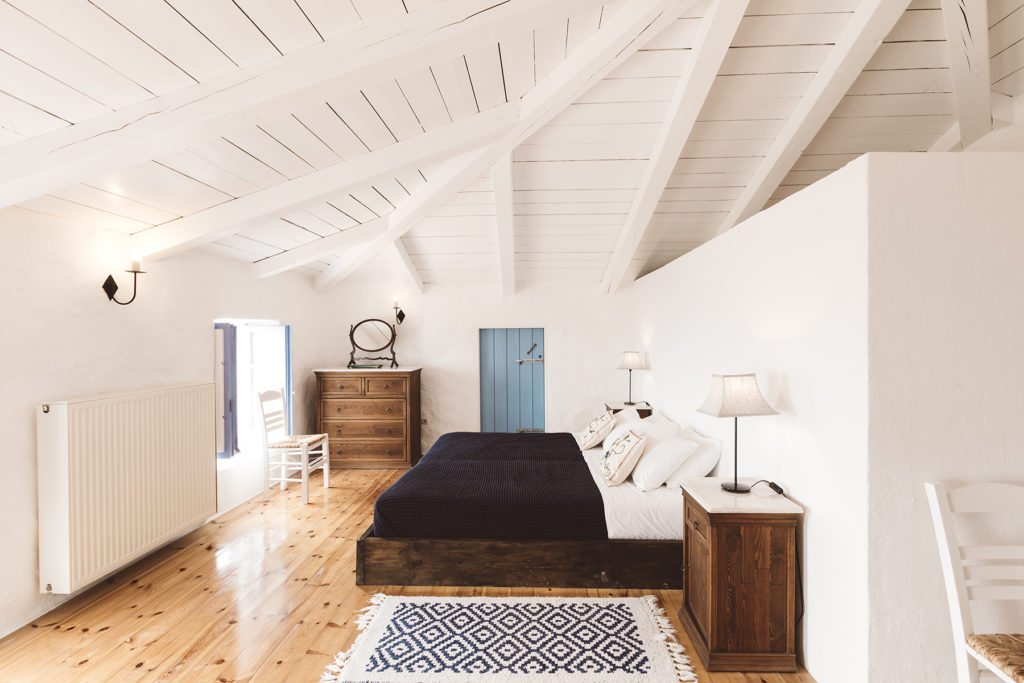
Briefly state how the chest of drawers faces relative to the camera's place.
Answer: facing the viewer

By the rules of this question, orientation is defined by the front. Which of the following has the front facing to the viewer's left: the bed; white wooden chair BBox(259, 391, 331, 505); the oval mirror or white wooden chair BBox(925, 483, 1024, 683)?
the bed

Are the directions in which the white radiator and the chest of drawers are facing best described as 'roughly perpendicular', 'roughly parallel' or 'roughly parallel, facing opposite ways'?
roughly perpendicular

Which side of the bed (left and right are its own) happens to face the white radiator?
front

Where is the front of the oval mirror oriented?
toward the camera

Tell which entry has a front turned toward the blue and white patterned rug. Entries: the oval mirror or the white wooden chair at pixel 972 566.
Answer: the oval mirror

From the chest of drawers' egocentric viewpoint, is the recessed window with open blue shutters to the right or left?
on its right

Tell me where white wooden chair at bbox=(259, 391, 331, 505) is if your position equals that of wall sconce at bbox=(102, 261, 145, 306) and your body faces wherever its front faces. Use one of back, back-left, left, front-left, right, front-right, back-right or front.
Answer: left

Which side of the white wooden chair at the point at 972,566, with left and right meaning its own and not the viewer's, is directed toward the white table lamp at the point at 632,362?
back

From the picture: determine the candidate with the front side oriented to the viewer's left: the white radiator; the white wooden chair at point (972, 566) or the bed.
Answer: the bed

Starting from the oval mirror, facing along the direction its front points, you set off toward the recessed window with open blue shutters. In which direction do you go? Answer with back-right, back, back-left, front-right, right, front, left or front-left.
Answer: front-right

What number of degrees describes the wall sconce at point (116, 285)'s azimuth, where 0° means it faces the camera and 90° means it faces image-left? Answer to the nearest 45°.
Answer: approximately 315°

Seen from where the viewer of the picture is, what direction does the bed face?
facing to the left of the viewer

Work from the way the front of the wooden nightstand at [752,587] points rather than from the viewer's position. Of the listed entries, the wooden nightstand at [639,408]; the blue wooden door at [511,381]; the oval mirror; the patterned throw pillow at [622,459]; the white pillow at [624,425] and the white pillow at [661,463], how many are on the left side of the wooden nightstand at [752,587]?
0

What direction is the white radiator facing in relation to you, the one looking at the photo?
facing the viewer and to the right of the viewer

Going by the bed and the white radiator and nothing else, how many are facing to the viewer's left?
1

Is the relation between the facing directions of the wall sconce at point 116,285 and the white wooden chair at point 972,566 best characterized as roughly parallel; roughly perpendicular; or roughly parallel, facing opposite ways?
roughly perpendicular
